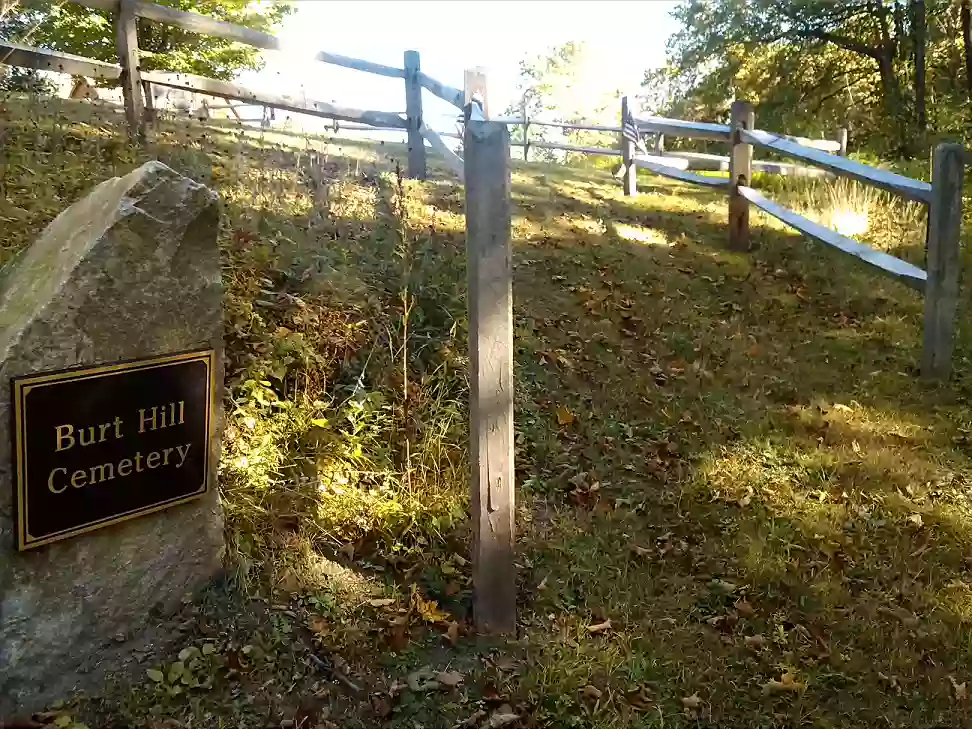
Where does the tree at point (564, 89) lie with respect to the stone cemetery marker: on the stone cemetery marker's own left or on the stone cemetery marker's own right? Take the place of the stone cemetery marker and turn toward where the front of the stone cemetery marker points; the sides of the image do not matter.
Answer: on the stone cemetery marker's own left

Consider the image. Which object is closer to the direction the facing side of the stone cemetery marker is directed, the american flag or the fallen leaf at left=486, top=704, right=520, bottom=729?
the fallen leaf

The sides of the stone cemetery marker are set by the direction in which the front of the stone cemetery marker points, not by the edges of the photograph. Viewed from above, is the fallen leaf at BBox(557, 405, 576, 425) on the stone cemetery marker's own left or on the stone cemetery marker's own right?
on the stone cemetery marker's own left

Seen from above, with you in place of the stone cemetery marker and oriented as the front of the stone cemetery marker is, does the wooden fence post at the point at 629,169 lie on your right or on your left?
on your left

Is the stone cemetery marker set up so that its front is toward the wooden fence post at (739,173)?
no

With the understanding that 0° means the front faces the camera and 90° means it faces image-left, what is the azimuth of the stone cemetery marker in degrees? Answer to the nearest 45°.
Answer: approximately 315°

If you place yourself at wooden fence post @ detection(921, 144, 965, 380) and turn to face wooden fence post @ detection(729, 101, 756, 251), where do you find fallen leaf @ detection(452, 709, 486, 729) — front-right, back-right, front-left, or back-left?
back-left

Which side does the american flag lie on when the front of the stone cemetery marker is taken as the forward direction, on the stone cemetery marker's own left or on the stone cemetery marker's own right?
on the stone cemetery marker's own left
